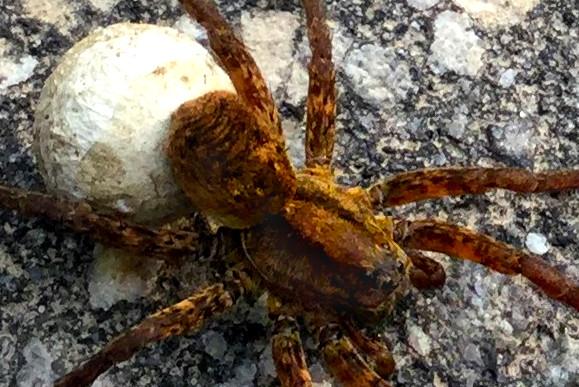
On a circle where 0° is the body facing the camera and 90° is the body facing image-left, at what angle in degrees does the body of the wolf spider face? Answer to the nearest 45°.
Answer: approximately 315°
